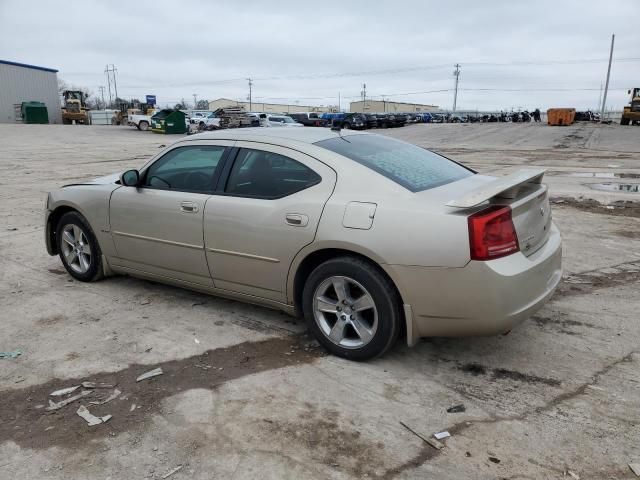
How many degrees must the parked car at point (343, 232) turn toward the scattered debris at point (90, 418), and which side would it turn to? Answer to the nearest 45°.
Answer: approximately 90° to its left

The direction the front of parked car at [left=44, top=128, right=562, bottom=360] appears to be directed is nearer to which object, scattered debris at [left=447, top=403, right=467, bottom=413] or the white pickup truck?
the white pickup truck

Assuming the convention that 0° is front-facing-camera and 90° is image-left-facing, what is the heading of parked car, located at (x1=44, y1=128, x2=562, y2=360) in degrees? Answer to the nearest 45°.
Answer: approximately 135°

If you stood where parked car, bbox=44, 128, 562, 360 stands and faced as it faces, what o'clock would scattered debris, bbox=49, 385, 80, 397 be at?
The scattered debris is roughly at 10 o'clock from the parked car.

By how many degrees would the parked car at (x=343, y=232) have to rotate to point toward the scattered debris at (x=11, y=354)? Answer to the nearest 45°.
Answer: approximately 45° to its left

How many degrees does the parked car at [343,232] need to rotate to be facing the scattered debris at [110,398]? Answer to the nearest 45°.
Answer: approximately 90° to its left

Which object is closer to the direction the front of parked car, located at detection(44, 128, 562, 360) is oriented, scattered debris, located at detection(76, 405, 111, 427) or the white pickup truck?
the white pickup truck

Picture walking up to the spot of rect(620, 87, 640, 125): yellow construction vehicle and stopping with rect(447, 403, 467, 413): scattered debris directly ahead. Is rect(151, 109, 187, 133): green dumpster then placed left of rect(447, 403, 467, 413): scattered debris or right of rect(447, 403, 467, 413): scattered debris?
right

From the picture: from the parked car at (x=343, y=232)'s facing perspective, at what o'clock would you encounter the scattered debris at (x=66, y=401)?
The scattered debris is roughly at 10 o'clock from the parked car.

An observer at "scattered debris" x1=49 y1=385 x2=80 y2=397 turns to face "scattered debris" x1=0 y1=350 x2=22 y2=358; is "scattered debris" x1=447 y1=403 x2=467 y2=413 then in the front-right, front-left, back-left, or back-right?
back-right

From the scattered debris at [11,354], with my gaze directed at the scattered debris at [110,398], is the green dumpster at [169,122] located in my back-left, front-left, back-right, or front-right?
back-left

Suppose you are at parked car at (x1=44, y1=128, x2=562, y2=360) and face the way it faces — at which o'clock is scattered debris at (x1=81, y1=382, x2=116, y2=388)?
The scattered debris is roughly at 10 o'clock from the parked car.

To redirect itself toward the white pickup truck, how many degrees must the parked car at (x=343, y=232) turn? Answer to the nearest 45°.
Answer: approximately 45° to its right
